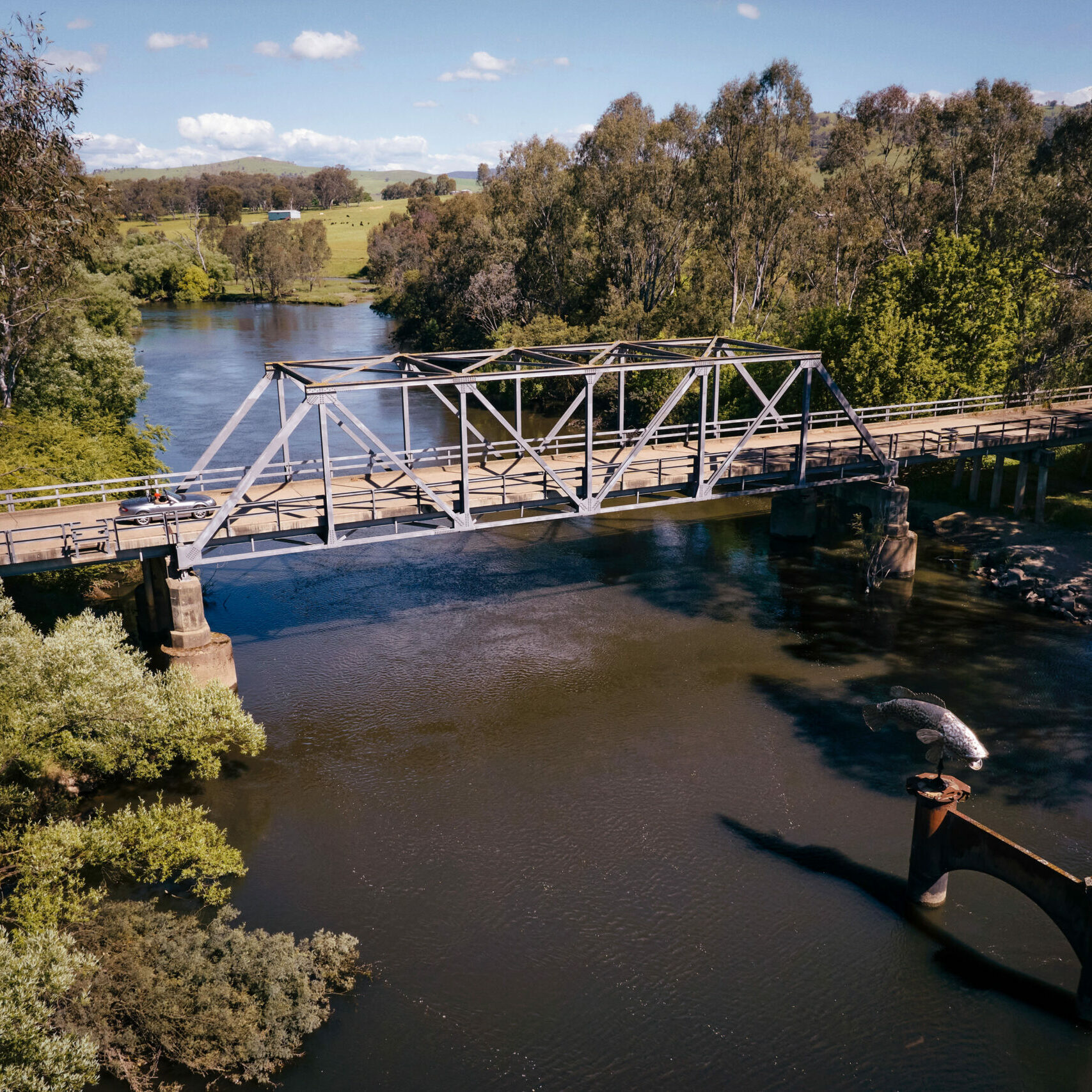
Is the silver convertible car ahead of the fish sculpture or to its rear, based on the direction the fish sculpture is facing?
to the rear

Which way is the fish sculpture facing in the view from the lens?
facing to the right of the viewer

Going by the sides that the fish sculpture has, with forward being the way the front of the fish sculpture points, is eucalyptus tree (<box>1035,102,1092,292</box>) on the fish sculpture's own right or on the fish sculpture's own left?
on the fish sculpture's own left
